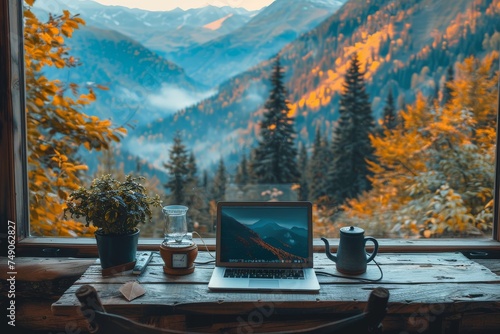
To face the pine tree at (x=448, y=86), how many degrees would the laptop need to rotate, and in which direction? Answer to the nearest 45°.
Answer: approximately 135° to its left

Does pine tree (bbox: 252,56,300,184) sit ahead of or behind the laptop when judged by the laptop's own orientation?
behind

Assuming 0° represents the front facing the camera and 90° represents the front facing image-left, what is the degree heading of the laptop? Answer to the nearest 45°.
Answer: approximately 0°

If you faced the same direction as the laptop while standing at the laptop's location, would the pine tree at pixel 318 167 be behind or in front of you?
behind

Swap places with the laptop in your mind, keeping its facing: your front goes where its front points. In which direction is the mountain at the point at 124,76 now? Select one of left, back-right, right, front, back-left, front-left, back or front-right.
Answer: back-right

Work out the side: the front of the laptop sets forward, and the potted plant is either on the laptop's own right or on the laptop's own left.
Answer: on the laptop's own right

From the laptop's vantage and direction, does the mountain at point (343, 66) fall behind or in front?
behind

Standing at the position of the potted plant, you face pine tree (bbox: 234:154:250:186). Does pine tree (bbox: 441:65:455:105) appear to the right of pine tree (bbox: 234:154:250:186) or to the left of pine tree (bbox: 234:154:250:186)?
right
